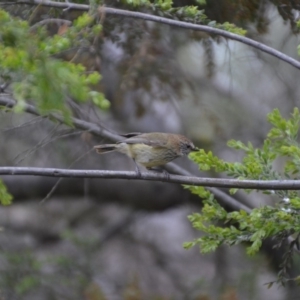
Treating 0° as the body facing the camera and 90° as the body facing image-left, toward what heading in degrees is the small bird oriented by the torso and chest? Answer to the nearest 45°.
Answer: approximately 270°
